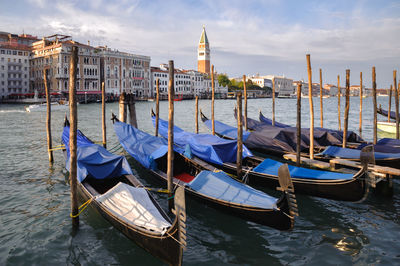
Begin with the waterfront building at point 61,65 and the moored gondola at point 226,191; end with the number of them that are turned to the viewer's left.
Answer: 0

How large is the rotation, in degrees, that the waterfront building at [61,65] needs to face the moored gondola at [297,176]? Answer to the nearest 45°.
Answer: approximately 45° to its right

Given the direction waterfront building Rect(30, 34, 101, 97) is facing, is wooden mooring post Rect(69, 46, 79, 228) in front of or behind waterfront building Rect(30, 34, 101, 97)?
in front

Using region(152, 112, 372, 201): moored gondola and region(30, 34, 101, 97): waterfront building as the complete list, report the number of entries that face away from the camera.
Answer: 0

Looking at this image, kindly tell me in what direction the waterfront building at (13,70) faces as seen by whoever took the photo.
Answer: facing the viewer and to the right of the viewer

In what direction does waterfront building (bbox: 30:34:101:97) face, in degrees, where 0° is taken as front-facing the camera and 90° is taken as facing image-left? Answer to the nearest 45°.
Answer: approximately 315°
